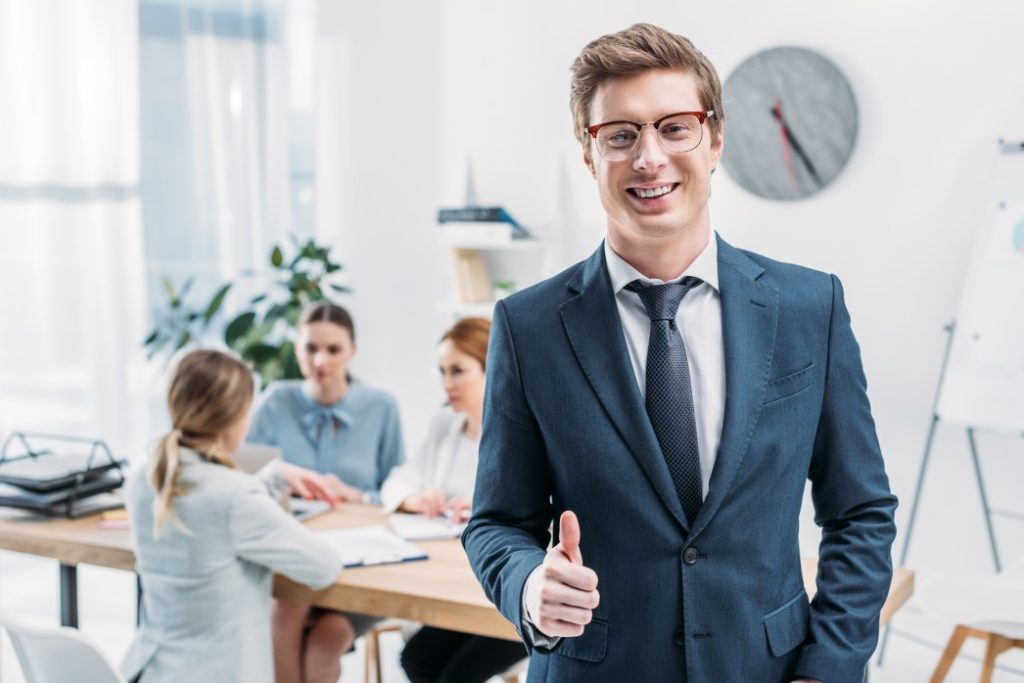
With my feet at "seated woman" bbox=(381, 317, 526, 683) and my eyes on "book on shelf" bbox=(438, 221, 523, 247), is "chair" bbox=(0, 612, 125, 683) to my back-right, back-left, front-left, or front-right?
back-left

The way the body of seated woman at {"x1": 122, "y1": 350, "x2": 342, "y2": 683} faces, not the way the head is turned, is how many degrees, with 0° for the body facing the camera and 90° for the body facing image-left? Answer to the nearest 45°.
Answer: approximately 225°

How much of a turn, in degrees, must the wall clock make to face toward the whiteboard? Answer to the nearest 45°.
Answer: approximately 45° to its left

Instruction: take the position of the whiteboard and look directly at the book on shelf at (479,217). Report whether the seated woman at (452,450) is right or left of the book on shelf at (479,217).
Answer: left

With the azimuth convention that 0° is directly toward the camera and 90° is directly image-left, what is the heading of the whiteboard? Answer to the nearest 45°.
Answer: approximately 45°

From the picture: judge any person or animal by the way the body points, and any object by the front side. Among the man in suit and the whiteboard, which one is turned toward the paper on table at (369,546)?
the whiteboard

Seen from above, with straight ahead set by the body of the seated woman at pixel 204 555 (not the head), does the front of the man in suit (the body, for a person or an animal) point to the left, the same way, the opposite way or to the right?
the opposite way

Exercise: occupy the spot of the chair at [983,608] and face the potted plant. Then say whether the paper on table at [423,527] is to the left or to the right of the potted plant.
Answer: left
